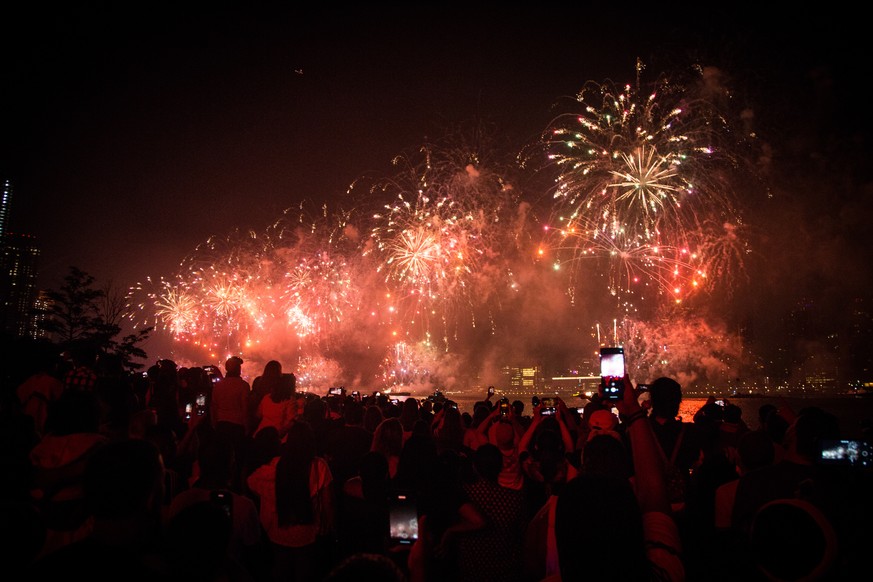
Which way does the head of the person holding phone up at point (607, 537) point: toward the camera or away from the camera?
away from the camera

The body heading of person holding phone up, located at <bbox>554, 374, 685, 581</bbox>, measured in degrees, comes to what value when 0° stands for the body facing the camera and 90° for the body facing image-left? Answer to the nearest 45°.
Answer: approximately 180°

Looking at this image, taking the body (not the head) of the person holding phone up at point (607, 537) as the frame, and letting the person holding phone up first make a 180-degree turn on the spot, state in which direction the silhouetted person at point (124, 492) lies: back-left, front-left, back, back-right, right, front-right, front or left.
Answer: right

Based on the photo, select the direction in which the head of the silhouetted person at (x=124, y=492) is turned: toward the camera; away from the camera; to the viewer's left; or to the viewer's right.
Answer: away from the camera
